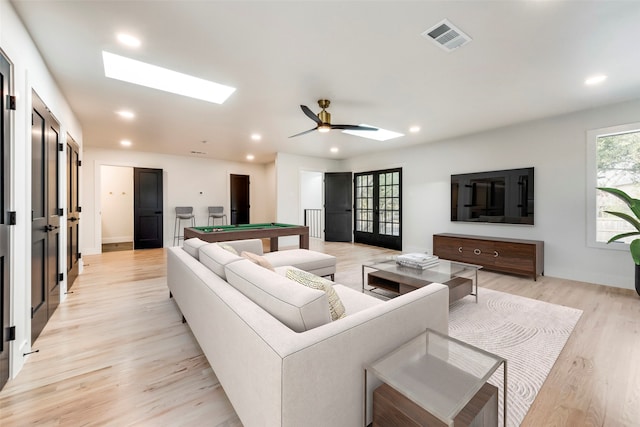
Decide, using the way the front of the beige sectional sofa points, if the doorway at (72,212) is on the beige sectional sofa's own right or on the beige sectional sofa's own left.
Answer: on the beige sectional sofa's own left

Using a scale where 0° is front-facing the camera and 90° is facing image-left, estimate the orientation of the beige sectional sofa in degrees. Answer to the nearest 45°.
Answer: approximately 225°

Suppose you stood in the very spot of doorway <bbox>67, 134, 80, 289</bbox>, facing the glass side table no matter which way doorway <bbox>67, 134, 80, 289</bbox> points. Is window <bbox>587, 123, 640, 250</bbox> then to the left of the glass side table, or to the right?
left

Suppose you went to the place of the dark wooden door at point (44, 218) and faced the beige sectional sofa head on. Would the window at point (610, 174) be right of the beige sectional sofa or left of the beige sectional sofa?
left

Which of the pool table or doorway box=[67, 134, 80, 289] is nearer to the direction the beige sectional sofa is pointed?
the pool table

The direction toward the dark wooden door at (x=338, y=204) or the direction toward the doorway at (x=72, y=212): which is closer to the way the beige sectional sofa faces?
the dark wooden door

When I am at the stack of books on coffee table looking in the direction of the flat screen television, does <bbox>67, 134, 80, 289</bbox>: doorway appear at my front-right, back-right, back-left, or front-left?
back-left

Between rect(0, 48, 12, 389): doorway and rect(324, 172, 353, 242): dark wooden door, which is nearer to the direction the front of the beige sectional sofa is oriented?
the dark wooden door

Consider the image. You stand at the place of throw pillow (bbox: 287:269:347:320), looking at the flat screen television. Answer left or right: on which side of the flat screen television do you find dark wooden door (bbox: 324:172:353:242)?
left

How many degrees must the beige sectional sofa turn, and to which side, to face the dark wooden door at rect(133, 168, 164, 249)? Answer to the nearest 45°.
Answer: approximately 90° to its left

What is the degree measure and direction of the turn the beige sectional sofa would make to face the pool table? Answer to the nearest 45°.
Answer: approximately 45° to its left

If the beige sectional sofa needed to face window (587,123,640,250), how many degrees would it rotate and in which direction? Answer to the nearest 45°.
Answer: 0° — it already faces it

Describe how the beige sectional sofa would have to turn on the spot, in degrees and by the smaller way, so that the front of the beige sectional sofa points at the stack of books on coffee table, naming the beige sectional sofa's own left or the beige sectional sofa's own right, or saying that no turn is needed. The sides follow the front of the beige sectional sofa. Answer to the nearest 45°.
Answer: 0° — it already faces it

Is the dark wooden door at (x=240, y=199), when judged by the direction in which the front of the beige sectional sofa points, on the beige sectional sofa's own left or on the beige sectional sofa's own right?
on the beige sectional sofa's own left
